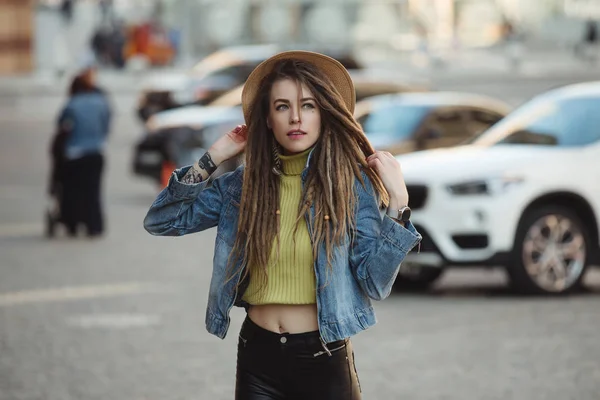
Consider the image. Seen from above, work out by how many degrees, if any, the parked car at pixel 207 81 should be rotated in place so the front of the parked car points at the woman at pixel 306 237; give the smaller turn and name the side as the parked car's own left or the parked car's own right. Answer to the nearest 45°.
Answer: approximately 45° to the parked car's own left

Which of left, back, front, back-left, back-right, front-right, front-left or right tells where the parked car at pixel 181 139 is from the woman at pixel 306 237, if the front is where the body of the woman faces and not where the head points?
back

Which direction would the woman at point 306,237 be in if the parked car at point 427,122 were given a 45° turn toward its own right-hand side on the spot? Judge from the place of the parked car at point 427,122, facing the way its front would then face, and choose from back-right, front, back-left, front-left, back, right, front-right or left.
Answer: left

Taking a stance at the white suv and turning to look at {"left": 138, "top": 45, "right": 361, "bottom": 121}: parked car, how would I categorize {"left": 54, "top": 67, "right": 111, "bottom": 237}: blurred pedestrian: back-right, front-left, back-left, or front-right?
front-left

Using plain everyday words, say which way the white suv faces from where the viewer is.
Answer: facing the viewer and to the left of the viewer

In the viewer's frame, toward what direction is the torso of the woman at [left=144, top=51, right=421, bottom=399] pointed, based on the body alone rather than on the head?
toward the camera

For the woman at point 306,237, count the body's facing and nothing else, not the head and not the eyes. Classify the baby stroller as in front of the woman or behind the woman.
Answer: behind
